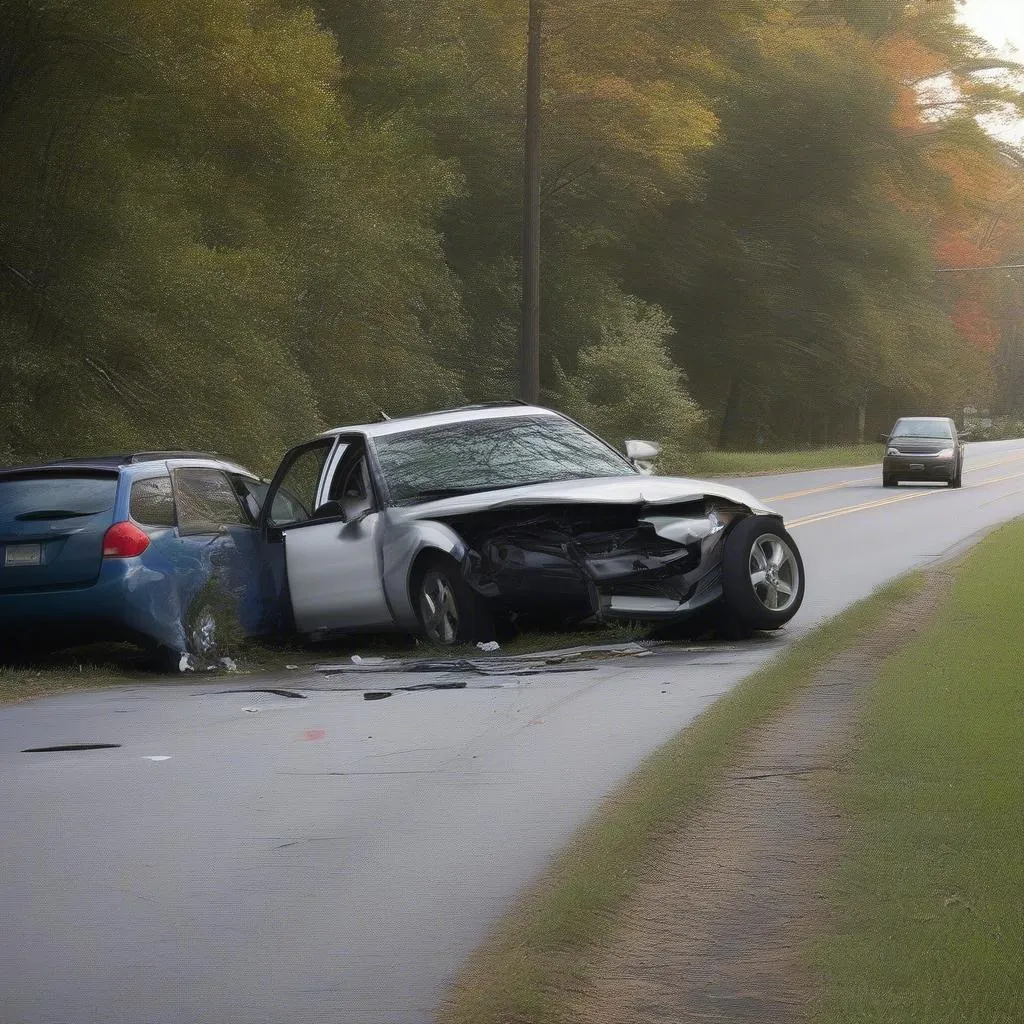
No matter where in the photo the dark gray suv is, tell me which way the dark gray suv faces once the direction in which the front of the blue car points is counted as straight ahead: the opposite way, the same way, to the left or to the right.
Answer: the opposite way

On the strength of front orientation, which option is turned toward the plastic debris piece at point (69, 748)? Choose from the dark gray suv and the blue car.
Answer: the dark gray suv

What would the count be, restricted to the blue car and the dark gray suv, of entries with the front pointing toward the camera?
1

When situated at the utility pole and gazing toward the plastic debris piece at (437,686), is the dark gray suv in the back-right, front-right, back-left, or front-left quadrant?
back-left

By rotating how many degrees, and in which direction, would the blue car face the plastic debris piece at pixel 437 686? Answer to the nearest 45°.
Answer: approximately 90° to its right

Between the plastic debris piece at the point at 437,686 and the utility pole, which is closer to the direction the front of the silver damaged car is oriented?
the plastic debris piece

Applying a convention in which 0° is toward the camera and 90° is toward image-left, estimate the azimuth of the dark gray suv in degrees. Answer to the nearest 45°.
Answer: approximately 0°

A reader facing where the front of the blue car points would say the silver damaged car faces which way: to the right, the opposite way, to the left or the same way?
to the right

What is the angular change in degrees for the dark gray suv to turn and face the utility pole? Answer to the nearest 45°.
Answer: approximately 45° to its right

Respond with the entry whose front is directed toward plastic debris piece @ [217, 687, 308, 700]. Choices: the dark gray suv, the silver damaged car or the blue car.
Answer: the dark gray suv

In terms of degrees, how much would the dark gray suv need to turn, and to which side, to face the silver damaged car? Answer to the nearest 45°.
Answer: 0° — it already faces it

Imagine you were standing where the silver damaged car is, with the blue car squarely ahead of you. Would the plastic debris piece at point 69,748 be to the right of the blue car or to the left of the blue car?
left

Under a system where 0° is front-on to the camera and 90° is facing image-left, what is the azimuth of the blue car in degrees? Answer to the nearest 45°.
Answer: approximately 225°

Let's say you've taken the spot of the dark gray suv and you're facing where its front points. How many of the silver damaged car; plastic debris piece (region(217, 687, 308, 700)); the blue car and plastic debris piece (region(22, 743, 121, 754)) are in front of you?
4

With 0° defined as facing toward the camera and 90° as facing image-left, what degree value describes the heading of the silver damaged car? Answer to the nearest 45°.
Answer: approximately 315°

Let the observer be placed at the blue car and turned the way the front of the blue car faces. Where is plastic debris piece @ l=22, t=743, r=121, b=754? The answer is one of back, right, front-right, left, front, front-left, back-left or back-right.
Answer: back-right
